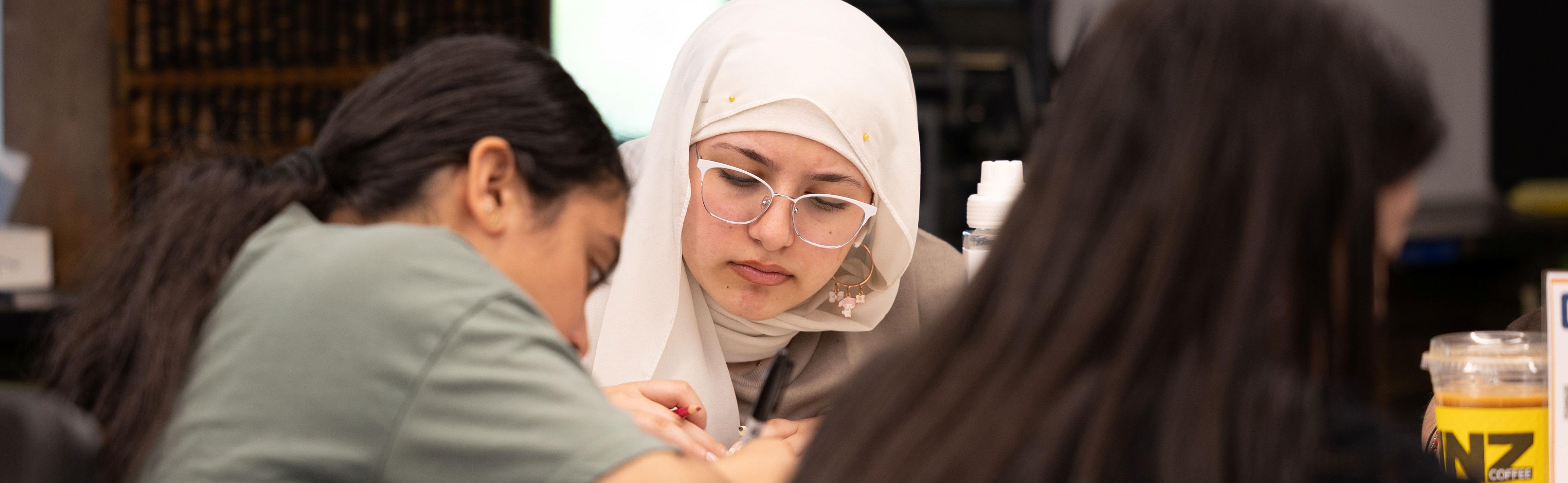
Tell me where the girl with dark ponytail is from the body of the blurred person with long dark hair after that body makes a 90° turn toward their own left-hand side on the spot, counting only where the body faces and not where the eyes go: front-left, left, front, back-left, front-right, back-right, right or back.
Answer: front-left

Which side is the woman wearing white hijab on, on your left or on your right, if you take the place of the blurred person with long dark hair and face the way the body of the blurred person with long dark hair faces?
on your left

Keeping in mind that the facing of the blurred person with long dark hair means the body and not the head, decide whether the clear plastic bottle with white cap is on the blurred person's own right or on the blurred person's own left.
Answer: on the blurred person's own left

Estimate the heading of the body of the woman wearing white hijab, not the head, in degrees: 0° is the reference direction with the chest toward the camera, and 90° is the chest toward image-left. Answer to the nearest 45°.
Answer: approximately 0°

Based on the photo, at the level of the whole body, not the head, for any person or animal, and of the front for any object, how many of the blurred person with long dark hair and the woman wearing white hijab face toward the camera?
1

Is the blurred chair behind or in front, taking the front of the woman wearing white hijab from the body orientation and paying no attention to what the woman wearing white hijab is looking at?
in front

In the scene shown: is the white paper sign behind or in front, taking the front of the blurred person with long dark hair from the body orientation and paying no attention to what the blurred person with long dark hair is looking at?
in front

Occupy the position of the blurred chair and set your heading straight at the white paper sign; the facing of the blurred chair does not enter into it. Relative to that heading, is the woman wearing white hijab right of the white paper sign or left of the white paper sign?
left

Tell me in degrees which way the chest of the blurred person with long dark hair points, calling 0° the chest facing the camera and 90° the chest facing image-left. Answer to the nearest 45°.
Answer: approximately 225°
